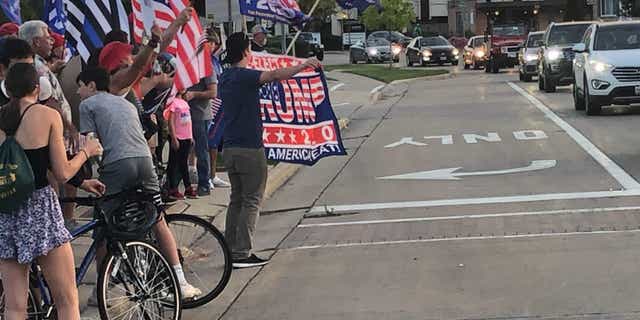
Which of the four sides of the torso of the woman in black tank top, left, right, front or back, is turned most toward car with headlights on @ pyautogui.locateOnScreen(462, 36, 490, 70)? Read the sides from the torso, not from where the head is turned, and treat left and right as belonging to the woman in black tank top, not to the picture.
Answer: front

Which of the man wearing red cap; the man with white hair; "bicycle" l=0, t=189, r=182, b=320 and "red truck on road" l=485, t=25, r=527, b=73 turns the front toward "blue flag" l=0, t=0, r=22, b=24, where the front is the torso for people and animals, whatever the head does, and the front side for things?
the red truck on road

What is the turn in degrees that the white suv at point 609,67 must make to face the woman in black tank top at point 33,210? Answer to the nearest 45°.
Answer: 0° — it already faces them

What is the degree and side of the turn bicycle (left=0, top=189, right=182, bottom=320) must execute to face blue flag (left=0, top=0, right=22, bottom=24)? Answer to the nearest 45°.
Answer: approximately 135° to its left

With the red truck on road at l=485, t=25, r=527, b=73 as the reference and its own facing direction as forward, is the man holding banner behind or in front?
in front

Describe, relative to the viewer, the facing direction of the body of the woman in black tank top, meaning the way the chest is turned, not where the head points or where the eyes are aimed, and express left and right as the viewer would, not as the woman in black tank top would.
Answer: facing away from the viewer and to the right of the viewer

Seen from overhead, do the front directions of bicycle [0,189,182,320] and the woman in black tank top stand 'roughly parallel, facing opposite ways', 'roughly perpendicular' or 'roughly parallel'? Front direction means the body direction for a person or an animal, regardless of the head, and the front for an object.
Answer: roughly perpendicular

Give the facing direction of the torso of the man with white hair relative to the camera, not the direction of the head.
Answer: to the viewer's right

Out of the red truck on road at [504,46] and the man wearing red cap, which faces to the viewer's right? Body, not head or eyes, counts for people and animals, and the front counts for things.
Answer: the man wearing red cap

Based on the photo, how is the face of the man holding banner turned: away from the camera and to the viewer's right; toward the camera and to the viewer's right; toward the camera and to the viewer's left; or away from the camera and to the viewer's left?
away from the camera and to the viewer's right

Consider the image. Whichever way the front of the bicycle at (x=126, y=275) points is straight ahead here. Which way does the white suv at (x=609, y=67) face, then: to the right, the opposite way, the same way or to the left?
to the right

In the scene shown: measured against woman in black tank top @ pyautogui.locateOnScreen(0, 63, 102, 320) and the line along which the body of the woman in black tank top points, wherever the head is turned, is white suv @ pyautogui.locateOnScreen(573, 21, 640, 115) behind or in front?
in front

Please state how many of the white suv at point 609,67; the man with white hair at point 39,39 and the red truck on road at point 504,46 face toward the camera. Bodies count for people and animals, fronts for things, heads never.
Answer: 2

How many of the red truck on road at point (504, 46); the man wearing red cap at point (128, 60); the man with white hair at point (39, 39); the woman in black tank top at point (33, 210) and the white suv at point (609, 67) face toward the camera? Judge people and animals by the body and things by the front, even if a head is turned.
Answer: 2

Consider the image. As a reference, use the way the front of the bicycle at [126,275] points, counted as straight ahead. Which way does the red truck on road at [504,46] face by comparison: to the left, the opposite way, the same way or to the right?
to the right

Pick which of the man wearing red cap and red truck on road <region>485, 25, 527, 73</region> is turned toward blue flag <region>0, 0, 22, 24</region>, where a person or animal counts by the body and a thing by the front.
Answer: the red truck on road

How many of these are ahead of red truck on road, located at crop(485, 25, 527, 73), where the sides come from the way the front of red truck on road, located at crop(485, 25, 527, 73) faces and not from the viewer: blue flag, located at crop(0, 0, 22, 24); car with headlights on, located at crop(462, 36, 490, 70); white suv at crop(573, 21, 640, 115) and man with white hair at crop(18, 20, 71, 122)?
3
